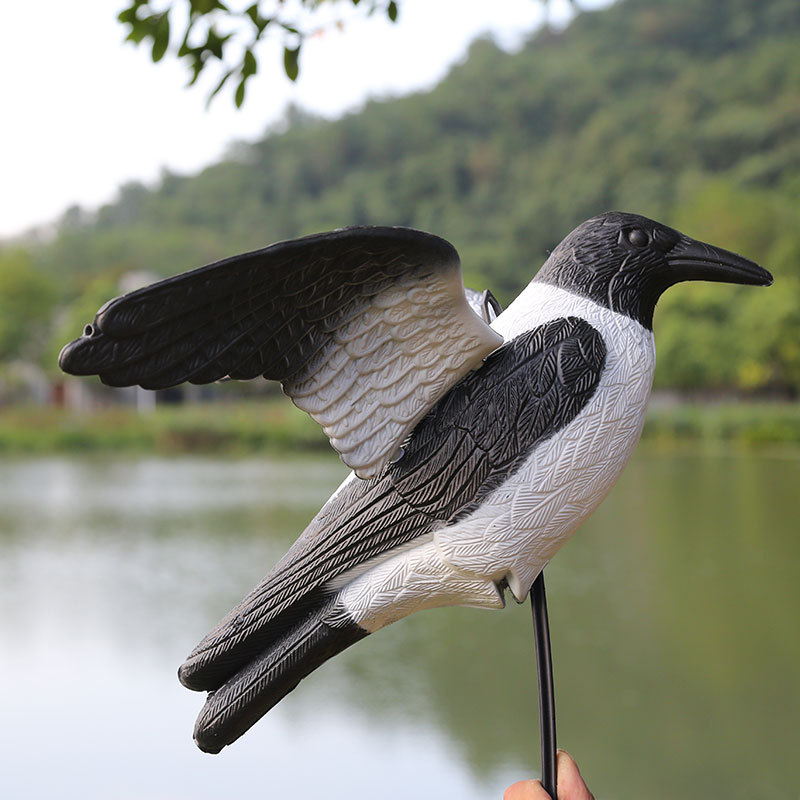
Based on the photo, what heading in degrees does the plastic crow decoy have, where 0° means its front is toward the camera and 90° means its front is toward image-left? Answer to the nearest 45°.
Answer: approximately 270°

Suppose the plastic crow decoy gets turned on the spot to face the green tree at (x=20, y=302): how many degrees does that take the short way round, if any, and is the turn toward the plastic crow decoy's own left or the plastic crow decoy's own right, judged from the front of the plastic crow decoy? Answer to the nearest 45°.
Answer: approximately 90° to the plastic crow decoy's own left
